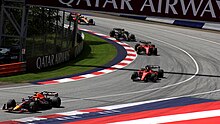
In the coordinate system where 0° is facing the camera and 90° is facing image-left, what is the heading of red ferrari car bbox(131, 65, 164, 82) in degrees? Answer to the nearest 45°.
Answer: approximately 45°

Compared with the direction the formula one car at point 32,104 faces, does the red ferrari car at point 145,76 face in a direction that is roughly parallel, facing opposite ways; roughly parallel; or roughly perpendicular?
roughly parallel

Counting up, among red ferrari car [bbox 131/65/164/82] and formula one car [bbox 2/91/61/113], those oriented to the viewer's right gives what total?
0

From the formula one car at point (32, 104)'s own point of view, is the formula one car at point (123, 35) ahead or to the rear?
to the rear

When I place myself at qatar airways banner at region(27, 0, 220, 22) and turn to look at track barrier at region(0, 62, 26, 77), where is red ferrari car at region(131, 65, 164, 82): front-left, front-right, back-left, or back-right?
front-left

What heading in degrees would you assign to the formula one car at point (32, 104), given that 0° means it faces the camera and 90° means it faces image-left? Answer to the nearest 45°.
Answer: approximately 45°

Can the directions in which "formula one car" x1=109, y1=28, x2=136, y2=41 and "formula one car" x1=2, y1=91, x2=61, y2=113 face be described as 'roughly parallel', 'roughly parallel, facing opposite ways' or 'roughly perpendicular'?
roughly perpendicular

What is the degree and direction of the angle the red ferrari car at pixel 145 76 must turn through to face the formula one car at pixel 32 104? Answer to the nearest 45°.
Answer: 0° — it already faces it

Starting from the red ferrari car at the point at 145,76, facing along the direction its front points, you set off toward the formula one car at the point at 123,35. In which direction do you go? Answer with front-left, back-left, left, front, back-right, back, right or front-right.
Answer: back-right

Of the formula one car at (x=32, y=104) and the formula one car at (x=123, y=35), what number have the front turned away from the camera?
0
